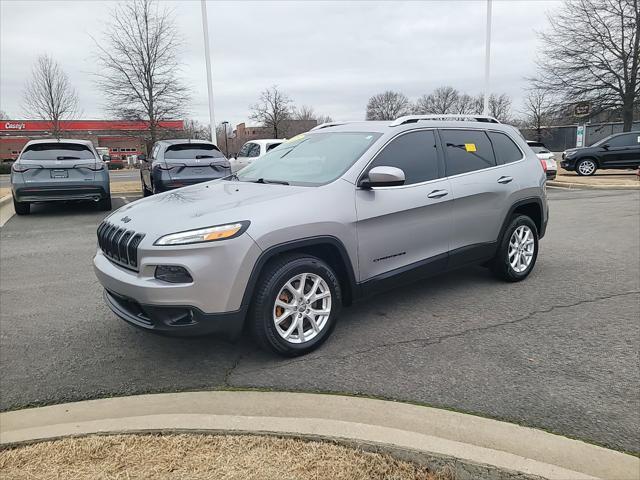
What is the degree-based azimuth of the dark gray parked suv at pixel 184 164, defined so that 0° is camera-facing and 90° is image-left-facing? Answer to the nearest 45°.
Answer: approximately 180°

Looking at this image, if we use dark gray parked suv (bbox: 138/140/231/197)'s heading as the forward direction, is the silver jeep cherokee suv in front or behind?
behind

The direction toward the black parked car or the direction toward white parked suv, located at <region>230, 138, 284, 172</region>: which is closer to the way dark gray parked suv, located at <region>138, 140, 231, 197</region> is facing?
the white parked suv

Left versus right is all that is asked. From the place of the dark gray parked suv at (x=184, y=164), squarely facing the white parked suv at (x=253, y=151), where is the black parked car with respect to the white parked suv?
right

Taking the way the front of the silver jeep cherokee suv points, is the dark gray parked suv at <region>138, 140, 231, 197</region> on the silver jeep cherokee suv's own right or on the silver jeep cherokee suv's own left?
on the silver jeep cherokee suv's own right

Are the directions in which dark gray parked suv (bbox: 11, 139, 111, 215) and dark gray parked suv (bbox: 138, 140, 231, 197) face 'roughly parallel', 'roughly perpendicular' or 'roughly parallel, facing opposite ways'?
roughly parallel

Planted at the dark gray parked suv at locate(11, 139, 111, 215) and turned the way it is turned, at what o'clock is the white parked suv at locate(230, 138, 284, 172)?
The white parked suv is roughly at 2 o'clock from the dark gray parked suv.

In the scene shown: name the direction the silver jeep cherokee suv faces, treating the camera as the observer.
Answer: facing the viewer and to the left of the viewer

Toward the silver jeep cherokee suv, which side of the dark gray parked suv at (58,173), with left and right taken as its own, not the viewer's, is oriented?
back

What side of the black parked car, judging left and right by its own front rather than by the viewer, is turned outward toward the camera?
left

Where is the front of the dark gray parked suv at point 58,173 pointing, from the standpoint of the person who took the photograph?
facing away from the viewer

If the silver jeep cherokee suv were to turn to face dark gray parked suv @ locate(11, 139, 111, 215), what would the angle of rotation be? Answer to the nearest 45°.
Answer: approximately 90° to its right

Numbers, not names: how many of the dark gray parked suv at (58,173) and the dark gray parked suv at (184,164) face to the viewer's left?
0
